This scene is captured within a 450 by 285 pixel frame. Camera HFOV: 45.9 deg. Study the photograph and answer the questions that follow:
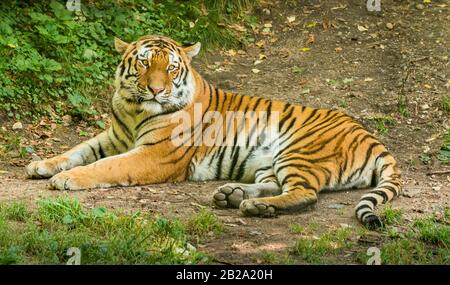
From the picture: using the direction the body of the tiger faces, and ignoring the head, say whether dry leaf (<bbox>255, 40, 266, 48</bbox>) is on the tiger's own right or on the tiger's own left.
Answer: on the tiger's own right

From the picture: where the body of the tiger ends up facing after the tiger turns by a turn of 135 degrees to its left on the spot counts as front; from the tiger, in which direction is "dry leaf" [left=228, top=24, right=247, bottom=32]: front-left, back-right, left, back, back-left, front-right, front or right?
back-left

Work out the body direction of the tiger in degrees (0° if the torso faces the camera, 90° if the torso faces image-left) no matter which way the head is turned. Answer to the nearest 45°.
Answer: approximately 90°

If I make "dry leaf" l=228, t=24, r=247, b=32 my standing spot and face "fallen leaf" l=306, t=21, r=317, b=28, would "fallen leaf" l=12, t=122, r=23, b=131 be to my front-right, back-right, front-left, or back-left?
back-right

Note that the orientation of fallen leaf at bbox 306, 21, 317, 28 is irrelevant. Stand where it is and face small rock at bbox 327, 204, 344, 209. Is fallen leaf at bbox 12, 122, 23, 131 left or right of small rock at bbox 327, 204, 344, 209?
right

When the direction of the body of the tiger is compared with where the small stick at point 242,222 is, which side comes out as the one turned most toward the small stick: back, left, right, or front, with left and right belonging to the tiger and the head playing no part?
left

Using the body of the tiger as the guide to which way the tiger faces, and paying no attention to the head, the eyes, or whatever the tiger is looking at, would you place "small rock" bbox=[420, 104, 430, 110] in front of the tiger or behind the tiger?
behind
